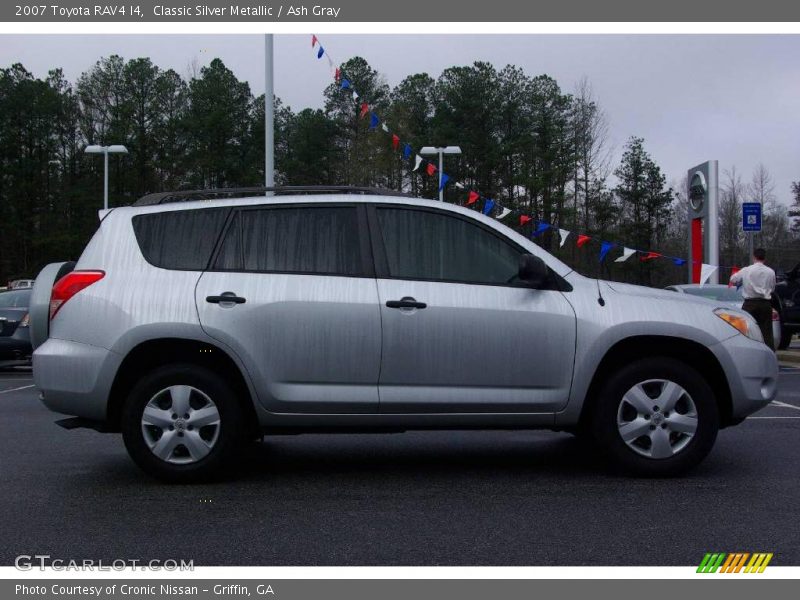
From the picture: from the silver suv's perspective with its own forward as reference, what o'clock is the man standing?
The man standing is roughly at 10 o'clock from the silver suv.

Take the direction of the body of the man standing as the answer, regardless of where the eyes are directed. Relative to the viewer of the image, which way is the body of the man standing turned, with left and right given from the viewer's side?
facing away from the viewer

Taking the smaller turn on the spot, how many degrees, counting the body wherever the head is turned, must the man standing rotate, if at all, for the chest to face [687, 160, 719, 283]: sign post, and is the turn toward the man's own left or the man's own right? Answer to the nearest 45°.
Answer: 0° — they already face it

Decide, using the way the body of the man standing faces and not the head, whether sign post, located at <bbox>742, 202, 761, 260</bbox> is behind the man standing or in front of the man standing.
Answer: in front

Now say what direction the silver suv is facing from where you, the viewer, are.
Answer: facing to the right of the viewer

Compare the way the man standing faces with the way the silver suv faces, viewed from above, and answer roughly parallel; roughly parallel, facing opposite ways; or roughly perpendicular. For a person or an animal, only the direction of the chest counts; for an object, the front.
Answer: roughly perpendicular

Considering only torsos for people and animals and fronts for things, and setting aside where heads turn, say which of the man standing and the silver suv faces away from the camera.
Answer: the man standing

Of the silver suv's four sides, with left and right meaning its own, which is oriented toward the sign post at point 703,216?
left
